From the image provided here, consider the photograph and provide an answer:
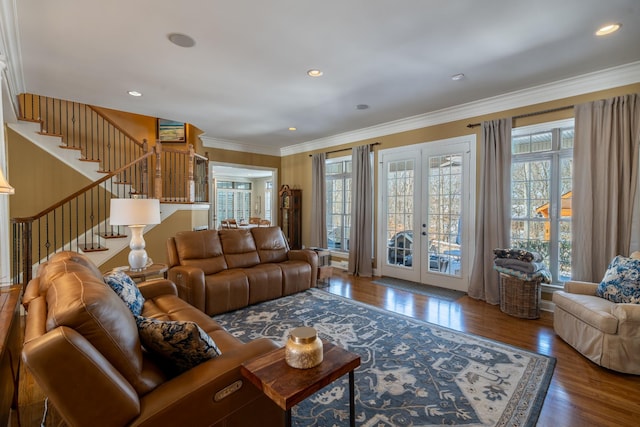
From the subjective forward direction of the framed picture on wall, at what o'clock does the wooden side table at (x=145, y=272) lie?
The wooden side table is roughly at 12 o'clock from the framed picture on wall.

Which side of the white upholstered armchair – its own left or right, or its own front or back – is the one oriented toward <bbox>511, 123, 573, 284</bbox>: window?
right

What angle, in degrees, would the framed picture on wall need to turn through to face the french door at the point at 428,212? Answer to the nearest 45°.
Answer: approximately 45° to its left

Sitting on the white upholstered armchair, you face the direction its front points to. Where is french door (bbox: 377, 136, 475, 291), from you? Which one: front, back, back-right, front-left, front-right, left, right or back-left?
right

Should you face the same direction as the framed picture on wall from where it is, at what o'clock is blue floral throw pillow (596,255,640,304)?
The blue floral throw pillow is roughly at 11 o'clock from the framed picture on wall.

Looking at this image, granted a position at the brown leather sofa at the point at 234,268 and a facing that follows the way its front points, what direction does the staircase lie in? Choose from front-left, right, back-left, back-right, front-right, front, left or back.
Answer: back

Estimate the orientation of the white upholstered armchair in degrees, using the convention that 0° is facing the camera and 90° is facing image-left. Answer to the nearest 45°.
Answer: approximately 45°

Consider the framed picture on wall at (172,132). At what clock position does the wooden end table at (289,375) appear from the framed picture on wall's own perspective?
The wooden end table is roughly at 12 o'clock from the framed picture on wall.

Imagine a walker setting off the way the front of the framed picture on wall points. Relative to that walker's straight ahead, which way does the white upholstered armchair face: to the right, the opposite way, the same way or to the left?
to the right

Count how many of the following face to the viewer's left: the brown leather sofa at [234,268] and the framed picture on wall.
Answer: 0

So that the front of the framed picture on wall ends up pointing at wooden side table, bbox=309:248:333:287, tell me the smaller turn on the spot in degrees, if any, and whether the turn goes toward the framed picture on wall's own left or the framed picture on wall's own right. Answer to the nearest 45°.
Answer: approximately 45° to the framed picture on wall's own left

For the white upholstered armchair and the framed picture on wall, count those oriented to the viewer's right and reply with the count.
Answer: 0

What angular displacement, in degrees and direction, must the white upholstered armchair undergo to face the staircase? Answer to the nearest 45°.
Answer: approximately 45° to its right

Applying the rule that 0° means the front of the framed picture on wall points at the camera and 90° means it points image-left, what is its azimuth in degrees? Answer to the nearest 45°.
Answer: approximately 0°

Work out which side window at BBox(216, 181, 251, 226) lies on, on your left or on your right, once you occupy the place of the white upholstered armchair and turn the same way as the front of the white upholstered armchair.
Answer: on your right

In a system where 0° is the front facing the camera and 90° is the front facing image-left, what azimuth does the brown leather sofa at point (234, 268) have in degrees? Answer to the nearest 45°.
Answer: approximately 315°

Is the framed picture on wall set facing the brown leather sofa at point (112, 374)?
yes

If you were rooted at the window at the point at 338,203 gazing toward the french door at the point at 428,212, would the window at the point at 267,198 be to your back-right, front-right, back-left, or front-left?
back-left
